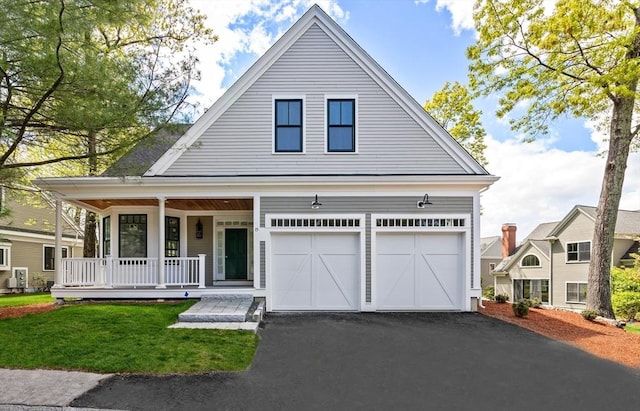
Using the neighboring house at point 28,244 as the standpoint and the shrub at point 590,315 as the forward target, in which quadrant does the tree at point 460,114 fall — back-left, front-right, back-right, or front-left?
front-left

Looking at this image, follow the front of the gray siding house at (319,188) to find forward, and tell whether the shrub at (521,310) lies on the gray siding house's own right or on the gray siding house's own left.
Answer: on the gray siding house's own left

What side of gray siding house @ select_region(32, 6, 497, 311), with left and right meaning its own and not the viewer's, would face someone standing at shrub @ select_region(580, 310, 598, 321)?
left

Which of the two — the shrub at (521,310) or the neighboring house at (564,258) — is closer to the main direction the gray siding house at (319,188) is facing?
the shrub

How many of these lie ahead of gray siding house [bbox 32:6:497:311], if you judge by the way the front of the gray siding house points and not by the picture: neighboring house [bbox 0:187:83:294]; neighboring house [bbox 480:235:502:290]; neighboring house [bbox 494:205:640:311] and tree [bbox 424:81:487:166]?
0

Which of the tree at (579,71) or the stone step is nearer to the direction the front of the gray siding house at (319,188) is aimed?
the stone step

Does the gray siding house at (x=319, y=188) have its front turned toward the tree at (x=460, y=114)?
no

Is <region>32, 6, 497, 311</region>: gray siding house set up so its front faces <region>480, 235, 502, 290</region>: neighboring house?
no

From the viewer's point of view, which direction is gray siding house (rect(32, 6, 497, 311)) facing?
toward the camera

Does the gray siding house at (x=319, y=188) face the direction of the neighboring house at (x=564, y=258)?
no
